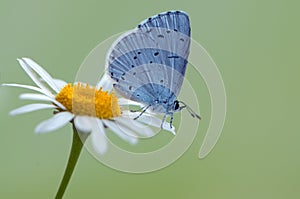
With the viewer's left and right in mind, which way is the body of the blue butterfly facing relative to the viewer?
facing to the right of the viewer
